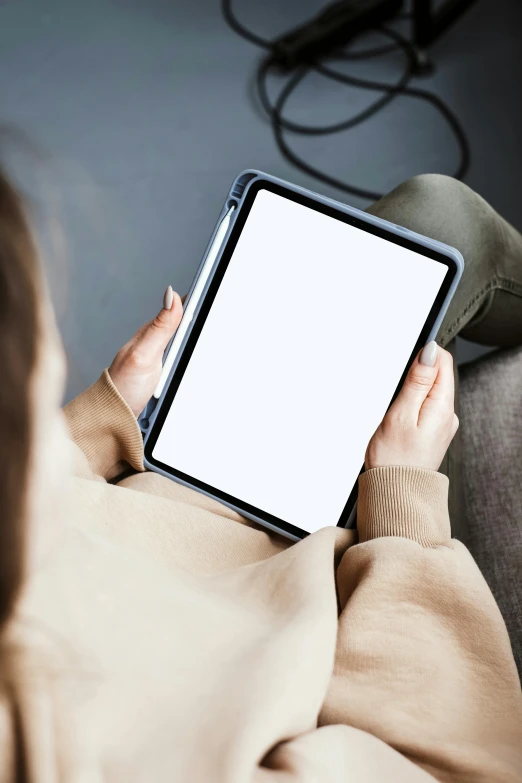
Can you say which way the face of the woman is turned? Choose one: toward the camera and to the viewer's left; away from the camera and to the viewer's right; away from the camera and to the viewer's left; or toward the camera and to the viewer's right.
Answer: away from the camera and to the viewer's right

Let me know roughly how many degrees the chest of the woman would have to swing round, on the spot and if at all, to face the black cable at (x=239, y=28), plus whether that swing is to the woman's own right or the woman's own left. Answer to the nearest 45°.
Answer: approximately 45° to the woman's own left

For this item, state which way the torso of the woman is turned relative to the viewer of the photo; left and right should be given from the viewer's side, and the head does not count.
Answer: facing away from the viewer and to the right of the viewer

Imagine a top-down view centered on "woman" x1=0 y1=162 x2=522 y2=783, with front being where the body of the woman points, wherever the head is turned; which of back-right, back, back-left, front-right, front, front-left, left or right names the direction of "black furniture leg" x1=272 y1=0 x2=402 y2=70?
front-left

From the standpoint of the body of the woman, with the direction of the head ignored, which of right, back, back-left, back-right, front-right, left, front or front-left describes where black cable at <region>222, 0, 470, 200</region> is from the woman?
front-left
